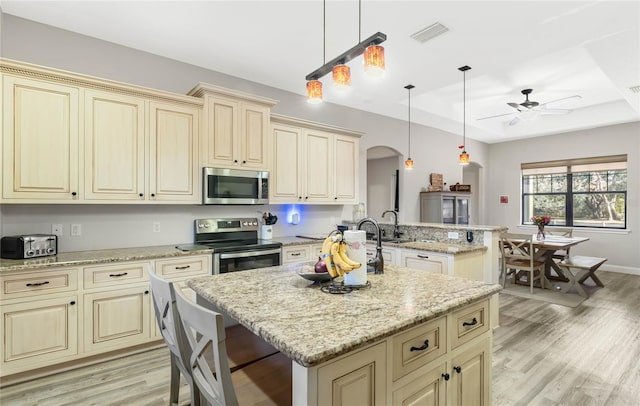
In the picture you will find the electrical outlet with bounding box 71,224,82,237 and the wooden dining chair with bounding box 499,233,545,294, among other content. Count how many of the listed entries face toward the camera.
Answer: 1

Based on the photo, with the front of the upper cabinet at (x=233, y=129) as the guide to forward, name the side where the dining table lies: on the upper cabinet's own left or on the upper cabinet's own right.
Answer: on the upper cabinet's own left

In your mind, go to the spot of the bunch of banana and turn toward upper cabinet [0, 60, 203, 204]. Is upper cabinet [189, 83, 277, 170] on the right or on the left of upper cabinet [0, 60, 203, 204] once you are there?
right

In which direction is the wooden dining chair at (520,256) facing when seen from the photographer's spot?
facing away from the viewer and to the right of the viewer

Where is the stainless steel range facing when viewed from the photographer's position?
facing the viewer and to the right of the viewer

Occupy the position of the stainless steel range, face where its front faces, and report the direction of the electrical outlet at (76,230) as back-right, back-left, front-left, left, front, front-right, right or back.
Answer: back-right

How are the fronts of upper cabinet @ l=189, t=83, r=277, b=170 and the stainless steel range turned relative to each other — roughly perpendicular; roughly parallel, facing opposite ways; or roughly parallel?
roughly parallel

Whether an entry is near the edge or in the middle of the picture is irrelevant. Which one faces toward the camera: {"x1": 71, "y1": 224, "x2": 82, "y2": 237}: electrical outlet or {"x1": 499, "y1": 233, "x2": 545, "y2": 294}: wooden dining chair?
the electrical outlet

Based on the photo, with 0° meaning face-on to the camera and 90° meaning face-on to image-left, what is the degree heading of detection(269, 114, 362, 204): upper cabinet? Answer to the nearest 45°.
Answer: approximately 315°

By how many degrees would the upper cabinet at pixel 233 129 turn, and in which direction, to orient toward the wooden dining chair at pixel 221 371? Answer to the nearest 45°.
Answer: approximately 45° to its right

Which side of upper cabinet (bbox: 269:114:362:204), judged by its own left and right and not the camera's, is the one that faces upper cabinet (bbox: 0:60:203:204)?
right

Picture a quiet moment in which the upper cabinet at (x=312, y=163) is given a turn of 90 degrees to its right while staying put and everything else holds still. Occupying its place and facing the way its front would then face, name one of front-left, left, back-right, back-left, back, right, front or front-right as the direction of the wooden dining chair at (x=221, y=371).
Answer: front-left

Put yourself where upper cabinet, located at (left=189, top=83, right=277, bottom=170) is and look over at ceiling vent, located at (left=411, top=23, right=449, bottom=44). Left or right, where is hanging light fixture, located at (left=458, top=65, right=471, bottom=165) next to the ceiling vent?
left

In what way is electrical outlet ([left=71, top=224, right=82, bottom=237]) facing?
toward the camera

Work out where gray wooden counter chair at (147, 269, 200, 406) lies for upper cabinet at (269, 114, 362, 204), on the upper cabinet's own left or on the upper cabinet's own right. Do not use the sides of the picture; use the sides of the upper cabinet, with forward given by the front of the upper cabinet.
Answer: on the upper cabinet's own right

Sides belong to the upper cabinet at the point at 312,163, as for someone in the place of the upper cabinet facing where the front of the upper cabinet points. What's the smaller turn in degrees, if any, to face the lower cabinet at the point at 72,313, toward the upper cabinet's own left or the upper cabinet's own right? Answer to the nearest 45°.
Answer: approximately 90° to the upper cabinet's own right

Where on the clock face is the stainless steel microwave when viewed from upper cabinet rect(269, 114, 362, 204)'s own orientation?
The stainless steel microwave is roughly at 3 o'clock from the upper cabinet.

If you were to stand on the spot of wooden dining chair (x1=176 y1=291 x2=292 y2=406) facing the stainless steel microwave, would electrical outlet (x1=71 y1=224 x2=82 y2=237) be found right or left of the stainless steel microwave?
left

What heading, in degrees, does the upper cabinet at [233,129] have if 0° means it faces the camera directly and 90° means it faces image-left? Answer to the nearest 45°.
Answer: approximately 315°

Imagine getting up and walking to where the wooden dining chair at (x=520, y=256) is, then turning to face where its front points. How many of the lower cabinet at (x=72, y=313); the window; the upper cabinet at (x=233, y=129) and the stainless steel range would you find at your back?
3

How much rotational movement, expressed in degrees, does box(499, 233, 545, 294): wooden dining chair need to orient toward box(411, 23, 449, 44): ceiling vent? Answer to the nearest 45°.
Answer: approximately 135° to its right

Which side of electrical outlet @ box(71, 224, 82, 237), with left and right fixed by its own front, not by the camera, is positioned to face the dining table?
left
